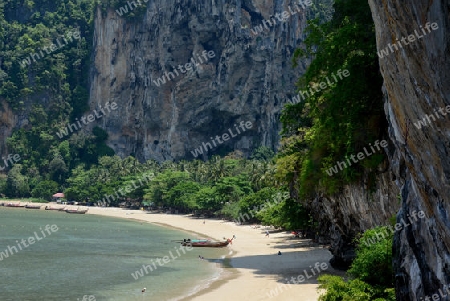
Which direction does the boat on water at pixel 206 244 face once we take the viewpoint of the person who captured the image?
facing to the right of the viewer
